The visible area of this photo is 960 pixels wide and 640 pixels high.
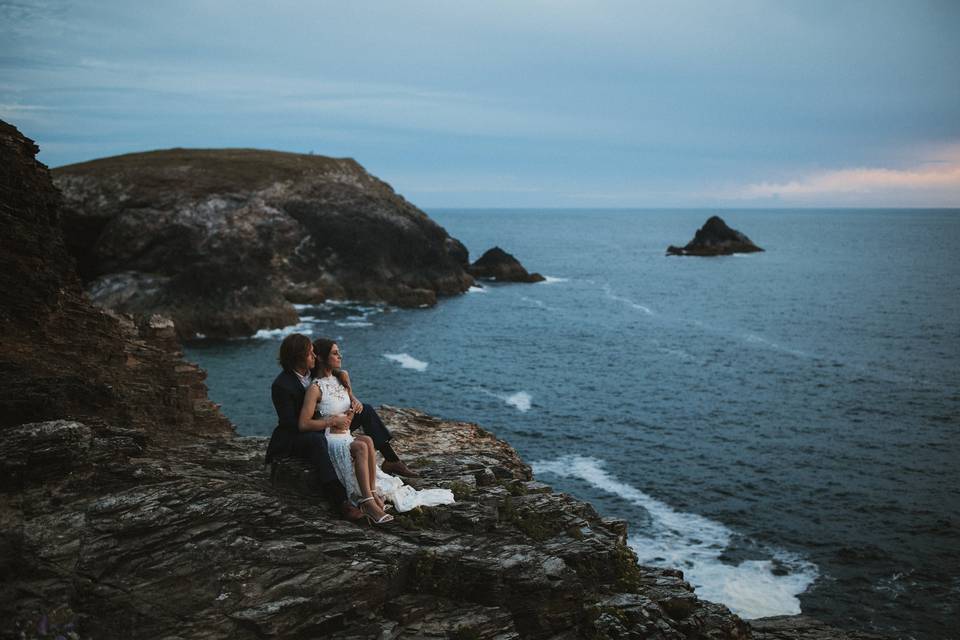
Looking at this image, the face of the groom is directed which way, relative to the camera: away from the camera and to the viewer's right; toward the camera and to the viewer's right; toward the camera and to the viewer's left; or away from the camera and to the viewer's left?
away from the camera and to the viewer's right

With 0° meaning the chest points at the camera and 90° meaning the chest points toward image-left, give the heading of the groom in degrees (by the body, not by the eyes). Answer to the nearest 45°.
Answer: approximately 270°
